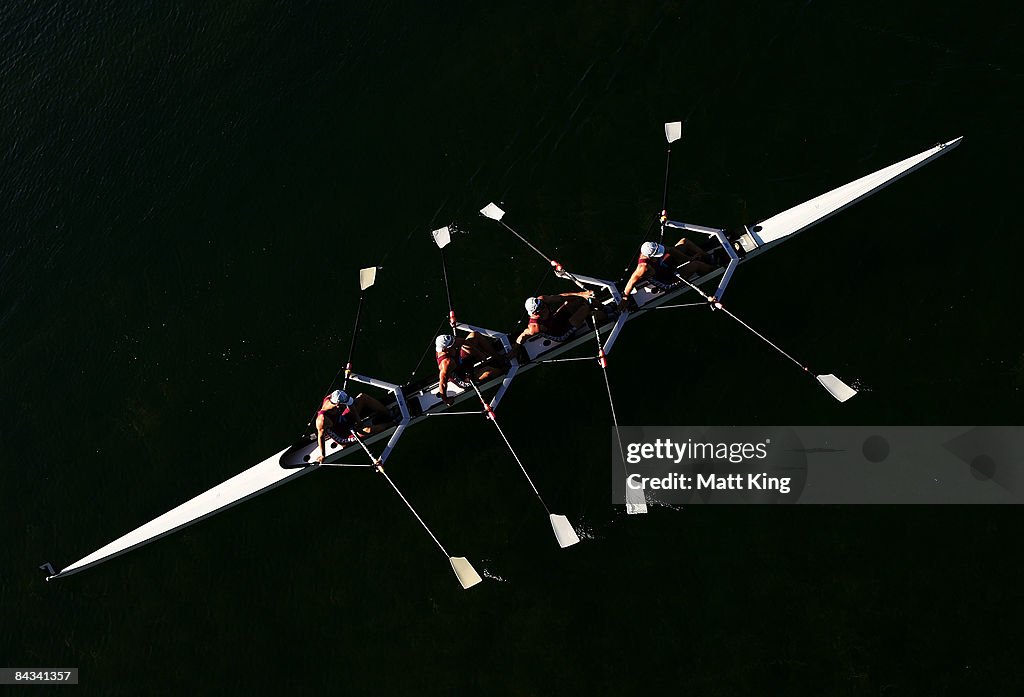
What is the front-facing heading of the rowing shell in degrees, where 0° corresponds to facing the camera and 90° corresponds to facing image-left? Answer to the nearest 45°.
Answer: approximately 45°

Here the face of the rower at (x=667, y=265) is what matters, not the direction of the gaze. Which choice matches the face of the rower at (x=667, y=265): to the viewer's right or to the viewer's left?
to the viewer's right
